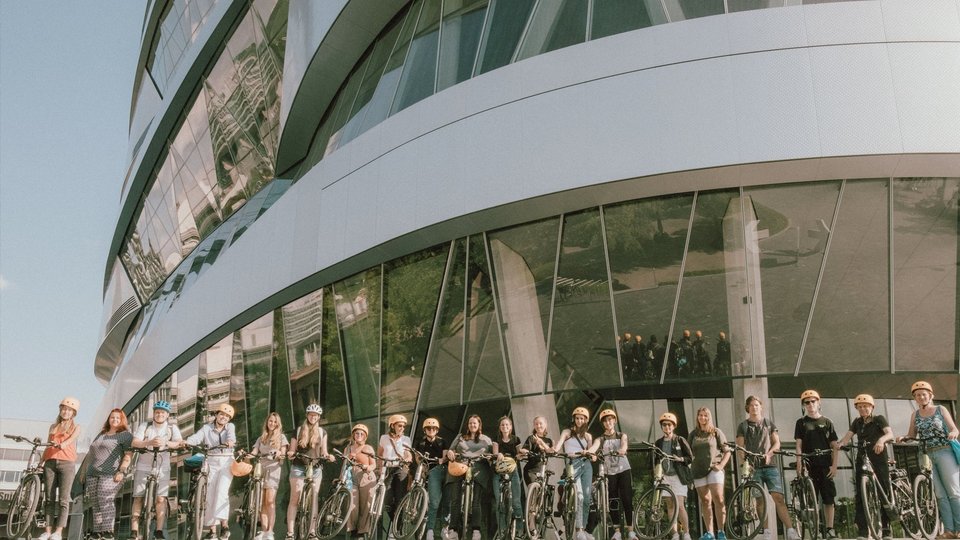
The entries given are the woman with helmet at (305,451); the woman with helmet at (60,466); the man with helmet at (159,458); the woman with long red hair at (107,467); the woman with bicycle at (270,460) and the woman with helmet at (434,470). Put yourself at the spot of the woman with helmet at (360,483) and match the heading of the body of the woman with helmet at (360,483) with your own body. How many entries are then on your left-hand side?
1

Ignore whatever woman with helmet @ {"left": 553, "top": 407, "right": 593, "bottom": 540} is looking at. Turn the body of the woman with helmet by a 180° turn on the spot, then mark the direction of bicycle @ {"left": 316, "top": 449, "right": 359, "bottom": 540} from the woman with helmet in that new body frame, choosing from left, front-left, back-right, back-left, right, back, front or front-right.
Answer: left

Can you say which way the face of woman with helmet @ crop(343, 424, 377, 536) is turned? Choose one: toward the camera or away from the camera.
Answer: toward the camera

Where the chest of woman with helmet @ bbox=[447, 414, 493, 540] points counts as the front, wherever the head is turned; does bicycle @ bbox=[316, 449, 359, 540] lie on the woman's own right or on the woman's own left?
on the woman's own right

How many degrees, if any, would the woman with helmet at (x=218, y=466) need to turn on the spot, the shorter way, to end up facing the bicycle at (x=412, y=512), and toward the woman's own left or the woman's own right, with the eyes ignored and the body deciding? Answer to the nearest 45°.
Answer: approximately 90° to the woman's own left

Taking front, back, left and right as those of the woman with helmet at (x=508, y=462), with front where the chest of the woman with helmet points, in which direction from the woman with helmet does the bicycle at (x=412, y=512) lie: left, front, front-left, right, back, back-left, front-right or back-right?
right

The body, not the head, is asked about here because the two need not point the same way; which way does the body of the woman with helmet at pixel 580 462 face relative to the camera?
toward the camera

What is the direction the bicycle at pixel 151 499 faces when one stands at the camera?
facing the viewer

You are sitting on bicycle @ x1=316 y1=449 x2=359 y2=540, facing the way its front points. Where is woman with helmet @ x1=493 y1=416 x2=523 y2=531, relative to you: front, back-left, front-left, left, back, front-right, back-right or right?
back-left

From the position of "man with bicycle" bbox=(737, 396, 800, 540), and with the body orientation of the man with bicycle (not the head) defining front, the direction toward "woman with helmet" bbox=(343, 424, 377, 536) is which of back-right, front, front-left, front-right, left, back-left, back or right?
right

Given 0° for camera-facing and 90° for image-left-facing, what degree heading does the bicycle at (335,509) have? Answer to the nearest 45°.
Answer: approximately 45°

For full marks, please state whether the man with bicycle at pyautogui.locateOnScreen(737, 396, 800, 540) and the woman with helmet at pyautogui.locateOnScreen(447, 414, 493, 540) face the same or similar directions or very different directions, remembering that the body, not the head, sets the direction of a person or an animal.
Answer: same or similar directions

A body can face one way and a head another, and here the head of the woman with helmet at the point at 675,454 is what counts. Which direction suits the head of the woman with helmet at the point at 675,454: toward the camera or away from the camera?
toward the camera

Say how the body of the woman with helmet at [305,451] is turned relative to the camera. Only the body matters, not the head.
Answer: toward the camera

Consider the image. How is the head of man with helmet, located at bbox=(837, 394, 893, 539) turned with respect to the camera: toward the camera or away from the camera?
toward the camera
